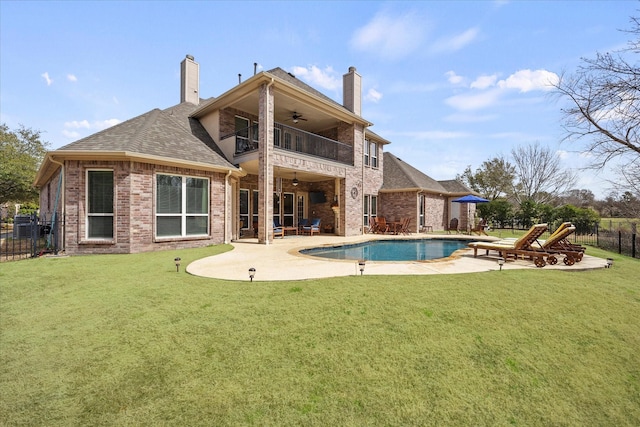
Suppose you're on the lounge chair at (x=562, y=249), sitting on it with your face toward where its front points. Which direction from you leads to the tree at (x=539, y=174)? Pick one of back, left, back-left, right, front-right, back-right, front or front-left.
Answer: right

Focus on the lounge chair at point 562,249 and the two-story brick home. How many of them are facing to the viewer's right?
0

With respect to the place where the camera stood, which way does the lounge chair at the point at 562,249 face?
facing to the left of the viewer

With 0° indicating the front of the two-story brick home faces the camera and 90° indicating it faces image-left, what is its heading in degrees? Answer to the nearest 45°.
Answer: approximately 135°

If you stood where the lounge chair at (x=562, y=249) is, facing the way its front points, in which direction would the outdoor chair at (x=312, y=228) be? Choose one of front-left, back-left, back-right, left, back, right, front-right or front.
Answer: front
